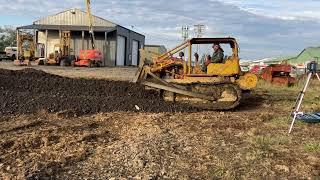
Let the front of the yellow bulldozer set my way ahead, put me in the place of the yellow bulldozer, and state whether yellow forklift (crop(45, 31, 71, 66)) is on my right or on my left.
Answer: on my right

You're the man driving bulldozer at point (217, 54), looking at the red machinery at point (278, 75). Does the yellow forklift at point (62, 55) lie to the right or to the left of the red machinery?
left

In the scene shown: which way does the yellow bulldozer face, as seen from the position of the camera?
facing to the left of the viewer

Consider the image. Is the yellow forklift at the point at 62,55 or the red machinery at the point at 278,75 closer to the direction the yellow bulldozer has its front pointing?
the yellow forklift

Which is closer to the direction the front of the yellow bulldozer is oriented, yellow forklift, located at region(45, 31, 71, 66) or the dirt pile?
the dirt pile

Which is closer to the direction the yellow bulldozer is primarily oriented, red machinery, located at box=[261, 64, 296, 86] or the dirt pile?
the dirt pile
